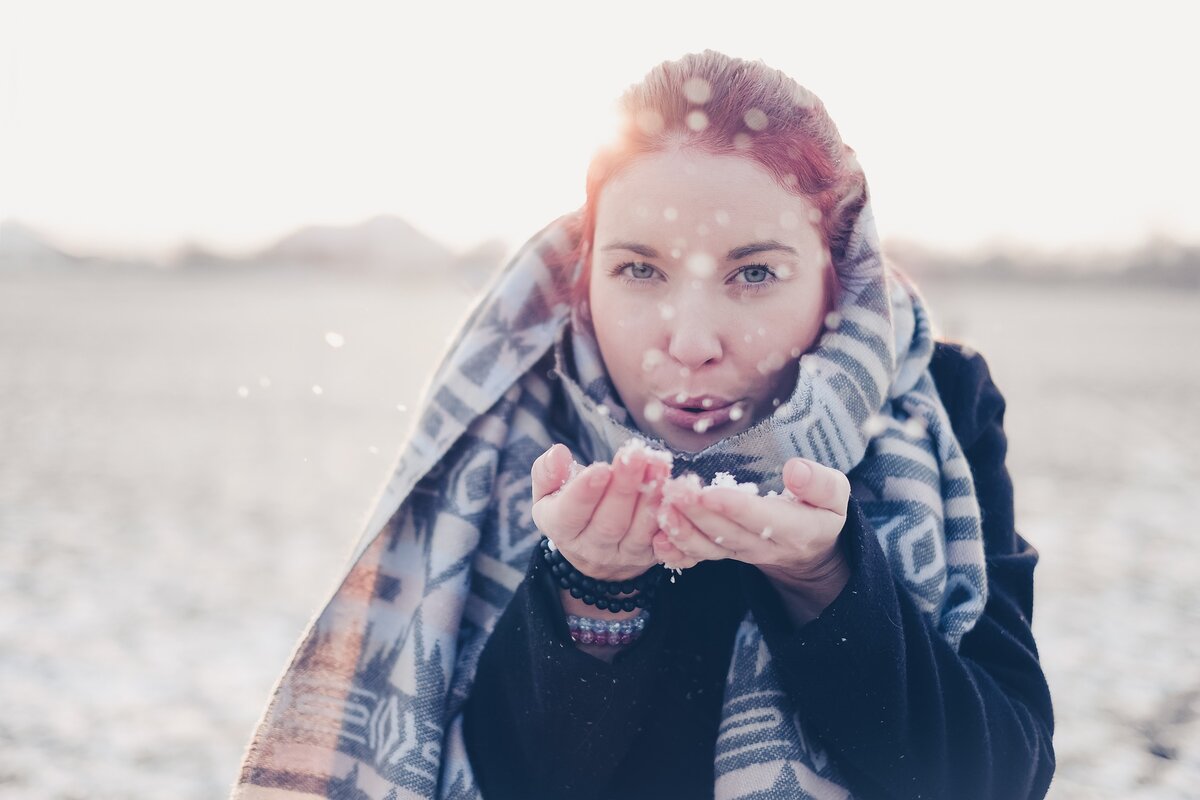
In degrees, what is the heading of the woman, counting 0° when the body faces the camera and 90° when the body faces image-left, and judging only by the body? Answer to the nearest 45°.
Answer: approximately 0°
